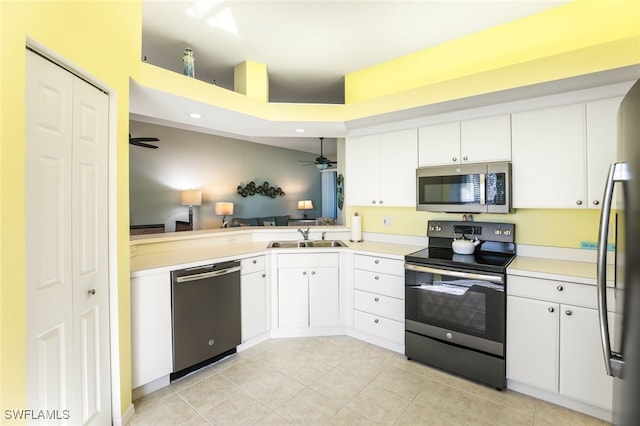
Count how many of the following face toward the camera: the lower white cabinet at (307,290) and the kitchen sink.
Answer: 2

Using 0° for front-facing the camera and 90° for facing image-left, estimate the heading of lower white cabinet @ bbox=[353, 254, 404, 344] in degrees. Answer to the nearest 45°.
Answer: approximately 45°

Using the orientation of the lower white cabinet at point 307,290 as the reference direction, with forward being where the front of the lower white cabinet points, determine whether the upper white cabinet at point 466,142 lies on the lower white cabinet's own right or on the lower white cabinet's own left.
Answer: on the lower white cabinet's own left

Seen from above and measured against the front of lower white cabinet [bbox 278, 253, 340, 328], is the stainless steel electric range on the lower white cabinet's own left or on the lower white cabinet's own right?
on the lower white cabinet's own left

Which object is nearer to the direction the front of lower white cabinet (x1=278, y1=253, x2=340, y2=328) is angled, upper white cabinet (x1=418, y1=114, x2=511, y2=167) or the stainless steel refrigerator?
the stainless steel refrigerator

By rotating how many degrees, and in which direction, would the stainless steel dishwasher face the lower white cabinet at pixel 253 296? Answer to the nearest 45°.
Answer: approximately 90° to its left

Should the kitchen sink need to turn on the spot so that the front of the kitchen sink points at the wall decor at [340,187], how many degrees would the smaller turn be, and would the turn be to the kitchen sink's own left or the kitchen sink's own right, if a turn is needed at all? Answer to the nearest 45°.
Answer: approximately 135° to the kitchen sink's own left

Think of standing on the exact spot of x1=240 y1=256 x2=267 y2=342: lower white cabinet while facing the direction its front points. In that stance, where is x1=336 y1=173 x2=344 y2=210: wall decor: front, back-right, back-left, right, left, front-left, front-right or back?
left

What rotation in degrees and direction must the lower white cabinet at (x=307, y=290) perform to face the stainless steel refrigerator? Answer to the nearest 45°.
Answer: approximately 45° to its left

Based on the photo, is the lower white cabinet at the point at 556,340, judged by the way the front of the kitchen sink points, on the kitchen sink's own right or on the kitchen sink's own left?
on the kitchen sink's own left
